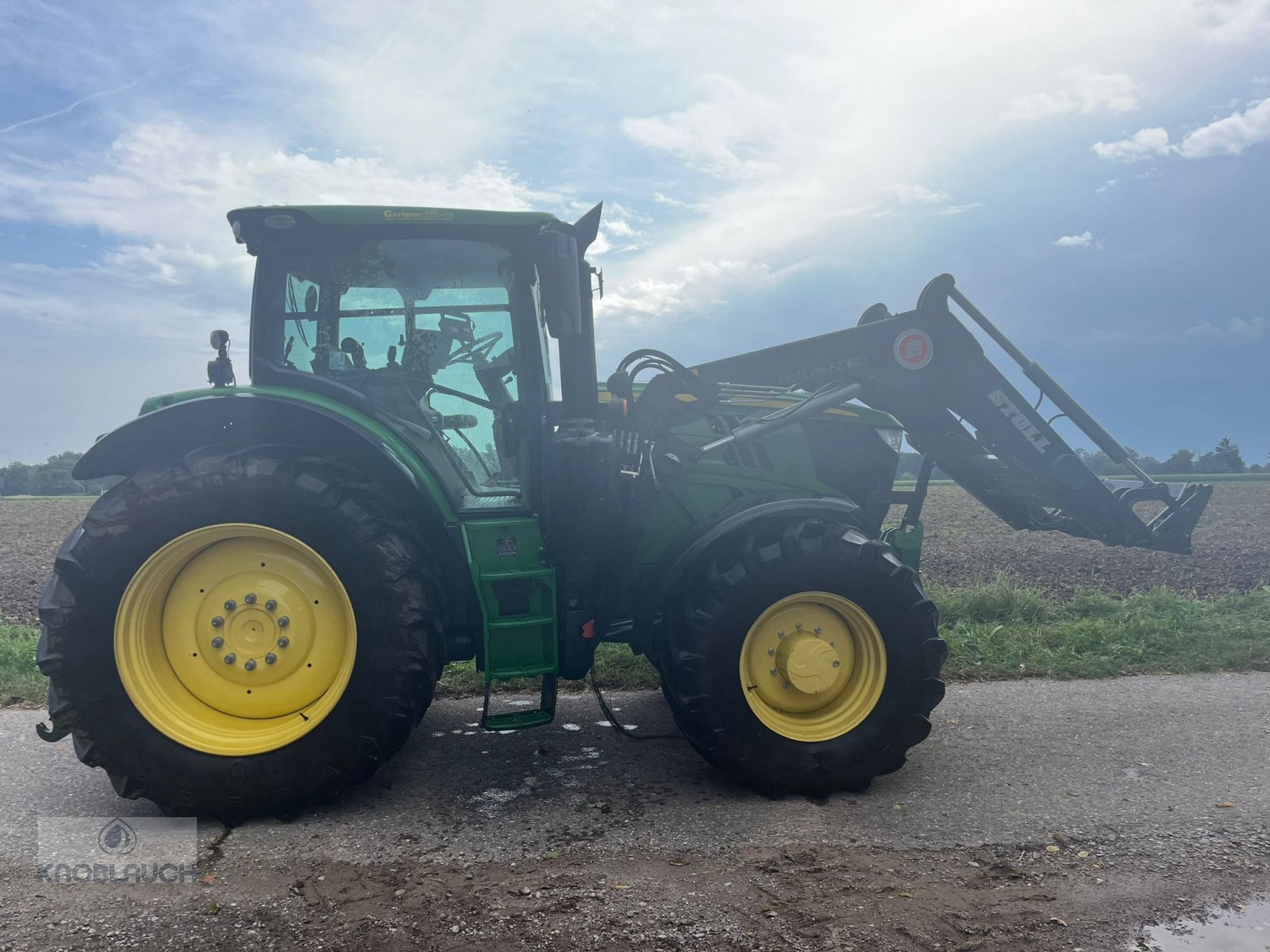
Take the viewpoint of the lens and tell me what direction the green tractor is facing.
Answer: facing to the right of the viewer
